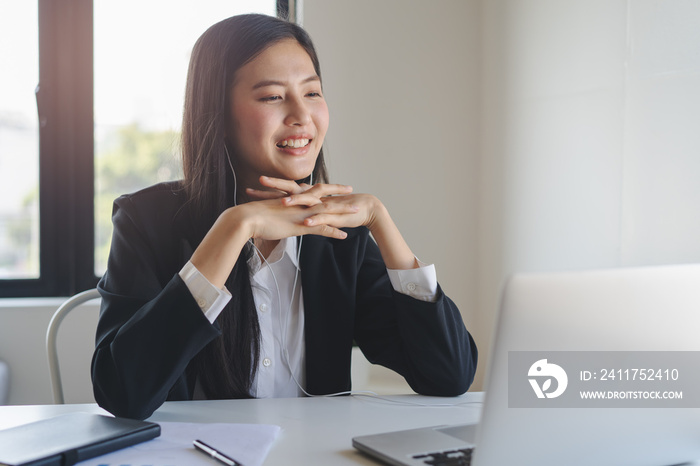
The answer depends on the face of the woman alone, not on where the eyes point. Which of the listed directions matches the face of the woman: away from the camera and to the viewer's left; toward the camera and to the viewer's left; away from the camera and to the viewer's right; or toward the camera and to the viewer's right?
toward the camera and to the viewer's right

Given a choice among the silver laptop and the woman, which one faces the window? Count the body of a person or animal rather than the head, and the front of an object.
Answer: the silver laptop

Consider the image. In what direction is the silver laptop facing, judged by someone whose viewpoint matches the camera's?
facing away from the viewer and to the left of the viewer

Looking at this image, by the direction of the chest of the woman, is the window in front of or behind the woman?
behind

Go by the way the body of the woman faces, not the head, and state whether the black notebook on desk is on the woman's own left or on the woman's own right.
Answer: on the woman's own right

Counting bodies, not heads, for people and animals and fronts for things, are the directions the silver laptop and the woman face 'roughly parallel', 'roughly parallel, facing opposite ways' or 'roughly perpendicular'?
roughly parallel, facing opposite ways

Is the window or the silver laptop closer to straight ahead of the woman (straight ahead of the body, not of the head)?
the silver laptop

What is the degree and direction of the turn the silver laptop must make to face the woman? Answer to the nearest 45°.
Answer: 0° — it already faces them

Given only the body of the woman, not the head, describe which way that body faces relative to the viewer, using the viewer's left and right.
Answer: facing the viewer and to the right of the viewer

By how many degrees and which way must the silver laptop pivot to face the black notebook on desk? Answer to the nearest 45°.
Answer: approximately 45° to its left

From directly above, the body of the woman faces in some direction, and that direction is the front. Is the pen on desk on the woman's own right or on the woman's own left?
on the woman's own right
